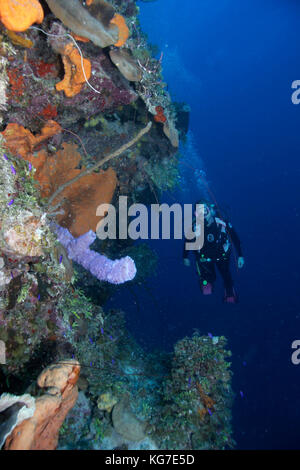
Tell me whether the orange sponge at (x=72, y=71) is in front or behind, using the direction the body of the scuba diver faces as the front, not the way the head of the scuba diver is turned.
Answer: in front

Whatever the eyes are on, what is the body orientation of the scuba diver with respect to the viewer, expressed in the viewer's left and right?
facing the viewer and to the left of the viewer

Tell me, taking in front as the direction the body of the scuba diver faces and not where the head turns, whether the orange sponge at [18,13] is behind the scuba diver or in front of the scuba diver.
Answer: in front

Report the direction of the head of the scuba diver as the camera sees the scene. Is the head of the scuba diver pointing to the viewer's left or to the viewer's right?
to the viewer's left
